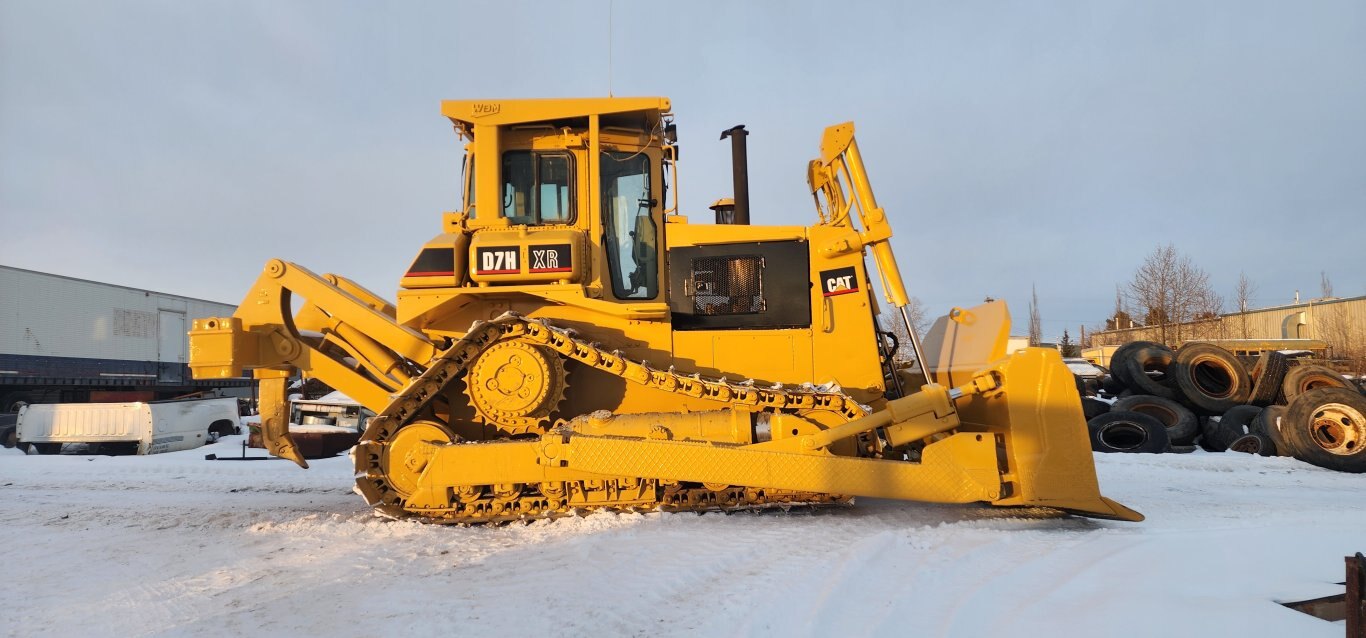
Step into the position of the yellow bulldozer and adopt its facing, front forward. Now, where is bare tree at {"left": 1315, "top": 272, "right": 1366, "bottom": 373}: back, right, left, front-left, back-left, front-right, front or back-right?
front-left

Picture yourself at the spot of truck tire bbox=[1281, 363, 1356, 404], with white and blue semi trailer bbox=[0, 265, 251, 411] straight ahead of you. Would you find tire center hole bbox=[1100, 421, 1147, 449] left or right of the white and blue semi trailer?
left

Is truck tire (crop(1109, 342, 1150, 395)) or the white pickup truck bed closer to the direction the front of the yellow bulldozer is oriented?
the truck tire

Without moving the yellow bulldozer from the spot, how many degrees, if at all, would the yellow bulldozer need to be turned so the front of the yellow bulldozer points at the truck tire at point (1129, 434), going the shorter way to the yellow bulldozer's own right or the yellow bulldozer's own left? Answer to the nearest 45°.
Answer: approximately 45° to the yellow bulldozer's own left

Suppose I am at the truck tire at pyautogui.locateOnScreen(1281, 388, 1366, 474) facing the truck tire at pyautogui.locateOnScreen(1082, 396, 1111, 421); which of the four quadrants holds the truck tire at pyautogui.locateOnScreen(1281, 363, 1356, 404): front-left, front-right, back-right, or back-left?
front-right

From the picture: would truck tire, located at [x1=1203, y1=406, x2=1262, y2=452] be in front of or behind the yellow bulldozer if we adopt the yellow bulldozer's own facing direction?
in front

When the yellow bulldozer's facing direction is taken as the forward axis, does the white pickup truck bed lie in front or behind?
behind

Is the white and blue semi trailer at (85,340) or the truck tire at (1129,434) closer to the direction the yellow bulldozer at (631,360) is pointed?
the truck tire

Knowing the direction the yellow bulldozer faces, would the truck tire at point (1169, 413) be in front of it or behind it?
in front

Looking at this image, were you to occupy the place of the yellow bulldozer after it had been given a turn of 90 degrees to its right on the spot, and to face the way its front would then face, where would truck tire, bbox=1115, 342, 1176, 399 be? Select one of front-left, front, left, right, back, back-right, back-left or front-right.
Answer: back-left

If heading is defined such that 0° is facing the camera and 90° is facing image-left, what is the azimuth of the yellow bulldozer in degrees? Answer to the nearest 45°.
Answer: approximately 270°
